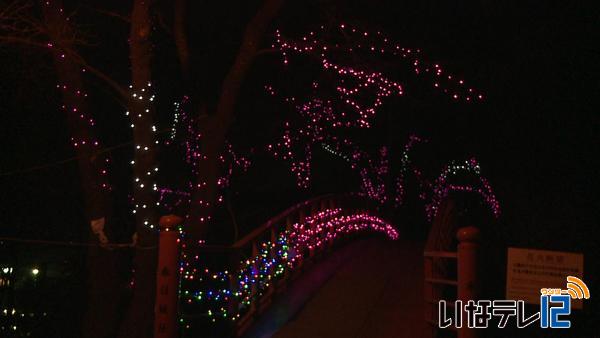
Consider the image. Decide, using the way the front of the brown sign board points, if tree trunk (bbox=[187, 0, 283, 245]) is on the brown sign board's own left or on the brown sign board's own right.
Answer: on the brown sign board's own right

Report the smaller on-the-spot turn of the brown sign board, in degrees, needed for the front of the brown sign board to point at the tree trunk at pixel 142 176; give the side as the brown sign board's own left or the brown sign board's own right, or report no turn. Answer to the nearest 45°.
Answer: approximately 90° to the brown sign board's own right

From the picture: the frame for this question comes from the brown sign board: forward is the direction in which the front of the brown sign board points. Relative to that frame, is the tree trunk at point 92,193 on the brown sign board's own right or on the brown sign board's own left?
on the brown sign board's own right

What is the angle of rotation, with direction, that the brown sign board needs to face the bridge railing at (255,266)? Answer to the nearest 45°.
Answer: approximately 135° to its right

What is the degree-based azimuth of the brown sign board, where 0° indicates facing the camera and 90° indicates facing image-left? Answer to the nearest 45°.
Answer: approximately 0°

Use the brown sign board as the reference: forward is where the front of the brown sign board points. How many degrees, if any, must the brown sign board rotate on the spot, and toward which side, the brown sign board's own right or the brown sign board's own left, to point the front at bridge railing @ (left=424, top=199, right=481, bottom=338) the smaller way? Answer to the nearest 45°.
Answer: approximately 135° to the brown sign board's own right
